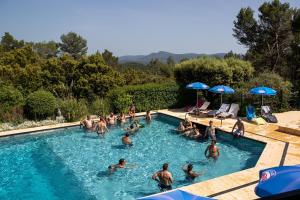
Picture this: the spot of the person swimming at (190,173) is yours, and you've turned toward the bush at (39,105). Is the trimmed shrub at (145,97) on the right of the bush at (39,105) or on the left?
right

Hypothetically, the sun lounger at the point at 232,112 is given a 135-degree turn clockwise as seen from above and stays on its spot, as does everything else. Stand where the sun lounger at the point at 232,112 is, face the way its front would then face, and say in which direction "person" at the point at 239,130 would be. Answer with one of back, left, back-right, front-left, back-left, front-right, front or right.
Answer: back-right

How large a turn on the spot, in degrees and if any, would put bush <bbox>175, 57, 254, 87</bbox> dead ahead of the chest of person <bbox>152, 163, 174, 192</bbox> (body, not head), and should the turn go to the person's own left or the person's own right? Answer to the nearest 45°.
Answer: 0° — they already face it

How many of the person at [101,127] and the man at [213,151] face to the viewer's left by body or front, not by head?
0

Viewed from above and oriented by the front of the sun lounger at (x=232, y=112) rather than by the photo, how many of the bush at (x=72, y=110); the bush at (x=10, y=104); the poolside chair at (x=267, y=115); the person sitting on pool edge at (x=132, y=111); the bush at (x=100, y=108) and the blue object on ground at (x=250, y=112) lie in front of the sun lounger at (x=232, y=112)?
4

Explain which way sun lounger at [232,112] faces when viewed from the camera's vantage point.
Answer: facing to the left of the viewer
